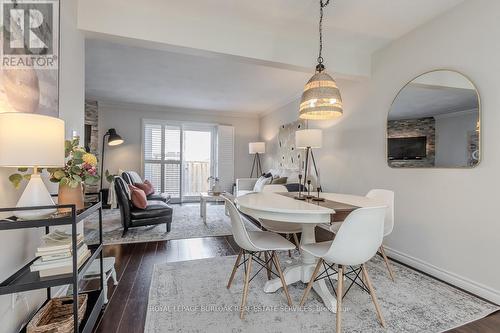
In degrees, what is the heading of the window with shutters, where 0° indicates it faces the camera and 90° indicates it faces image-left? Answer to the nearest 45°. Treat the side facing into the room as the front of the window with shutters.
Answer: approximately 0°

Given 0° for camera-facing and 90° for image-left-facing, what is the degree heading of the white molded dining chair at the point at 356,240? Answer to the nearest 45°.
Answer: approximately 135°

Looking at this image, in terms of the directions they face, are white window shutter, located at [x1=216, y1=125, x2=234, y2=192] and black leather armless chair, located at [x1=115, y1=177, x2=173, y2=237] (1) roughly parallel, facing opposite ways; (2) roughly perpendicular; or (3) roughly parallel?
roughly perpendicular

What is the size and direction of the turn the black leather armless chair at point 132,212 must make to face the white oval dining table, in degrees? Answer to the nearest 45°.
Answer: approximately 45° to its right

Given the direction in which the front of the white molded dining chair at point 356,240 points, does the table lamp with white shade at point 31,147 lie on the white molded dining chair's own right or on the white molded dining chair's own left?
on the white molded dining chair's own left

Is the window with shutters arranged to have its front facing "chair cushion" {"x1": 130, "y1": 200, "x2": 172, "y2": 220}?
yes

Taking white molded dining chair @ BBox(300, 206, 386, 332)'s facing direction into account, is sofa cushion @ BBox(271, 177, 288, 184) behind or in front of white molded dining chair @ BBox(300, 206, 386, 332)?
in front

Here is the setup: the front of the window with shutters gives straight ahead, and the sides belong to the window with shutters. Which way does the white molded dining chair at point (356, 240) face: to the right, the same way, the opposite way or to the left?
the opposite way

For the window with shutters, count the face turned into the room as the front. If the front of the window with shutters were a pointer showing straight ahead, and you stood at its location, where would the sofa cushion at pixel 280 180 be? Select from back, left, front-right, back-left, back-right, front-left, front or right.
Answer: front-left

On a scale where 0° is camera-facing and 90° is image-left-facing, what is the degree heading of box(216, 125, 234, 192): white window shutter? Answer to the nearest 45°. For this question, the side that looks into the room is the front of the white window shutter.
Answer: approximately 0°

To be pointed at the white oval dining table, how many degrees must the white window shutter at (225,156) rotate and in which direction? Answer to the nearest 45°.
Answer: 0° — it already faces it

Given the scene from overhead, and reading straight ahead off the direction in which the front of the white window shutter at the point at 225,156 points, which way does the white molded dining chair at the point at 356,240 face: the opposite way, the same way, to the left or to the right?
the opposite way

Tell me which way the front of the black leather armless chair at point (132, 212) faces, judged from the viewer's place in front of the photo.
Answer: facing to the right of the viewer
